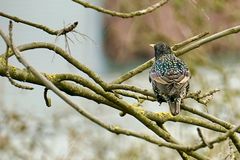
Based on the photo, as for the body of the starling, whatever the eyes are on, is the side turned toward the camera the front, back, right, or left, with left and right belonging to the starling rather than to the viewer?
back
